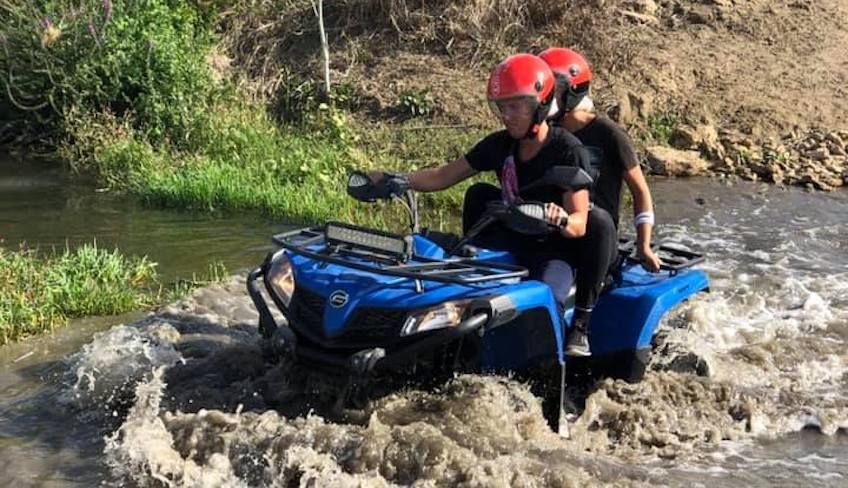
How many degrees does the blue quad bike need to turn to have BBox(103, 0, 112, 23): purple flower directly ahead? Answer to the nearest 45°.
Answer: approximately 90° to its right

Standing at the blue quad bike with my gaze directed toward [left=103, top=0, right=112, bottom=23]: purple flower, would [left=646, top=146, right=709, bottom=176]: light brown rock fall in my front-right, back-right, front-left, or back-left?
front-right

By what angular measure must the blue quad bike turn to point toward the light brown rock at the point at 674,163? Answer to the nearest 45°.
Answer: approximately 135° to its right

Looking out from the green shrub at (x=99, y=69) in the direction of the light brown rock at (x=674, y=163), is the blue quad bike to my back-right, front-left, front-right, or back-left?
front-right

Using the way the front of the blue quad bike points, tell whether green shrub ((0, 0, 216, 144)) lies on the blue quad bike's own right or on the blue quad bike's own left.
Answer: on the blue quad bike's own right

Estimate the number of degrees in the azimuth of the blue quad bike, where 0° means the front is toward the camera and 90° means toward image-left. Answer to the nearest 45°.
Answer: approximately 45°
